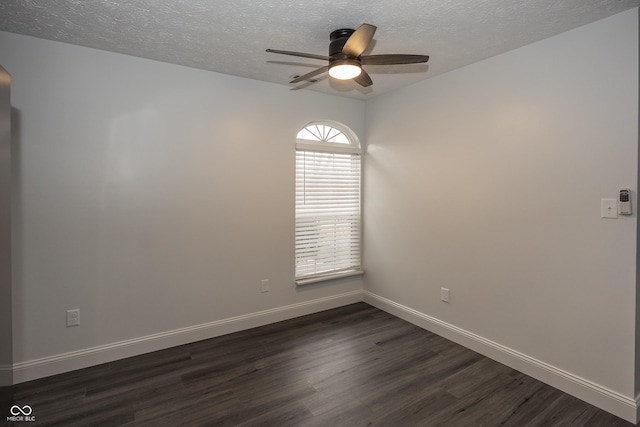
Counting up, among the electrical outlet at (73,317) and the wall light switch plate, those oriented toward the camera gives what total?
2

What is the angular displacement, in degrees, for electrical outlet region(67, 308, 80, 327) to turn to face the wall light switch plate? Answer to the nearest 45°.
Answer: approximately 45° to its left

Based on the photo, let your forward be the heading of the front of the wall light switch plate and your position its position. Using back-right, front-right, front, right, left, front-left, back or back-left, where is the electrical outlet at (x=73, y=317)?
front-right

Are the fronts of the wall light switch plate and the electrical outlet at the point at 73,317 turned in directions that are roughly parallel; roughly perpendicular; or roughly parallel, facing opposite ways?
roughly perpendicular

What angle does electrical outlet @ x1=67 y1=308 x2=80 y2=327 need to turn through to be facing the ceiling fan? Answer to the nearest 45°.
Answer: approximately 45° to its left

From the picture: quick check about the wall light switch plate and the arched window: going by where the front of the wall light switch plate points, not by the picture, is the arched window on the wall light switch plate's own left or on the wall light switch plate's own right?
on the wall light switch plate's own right

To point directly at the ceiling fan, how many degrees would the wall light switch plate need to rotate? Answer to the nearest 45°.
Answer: approximately 45° to its right

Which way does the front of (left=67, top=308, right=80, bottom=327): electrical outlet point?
toward the camera

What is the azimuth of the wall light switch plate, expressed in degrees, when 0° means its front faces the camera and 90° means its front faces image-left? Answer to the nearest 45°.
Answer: approximately 0°

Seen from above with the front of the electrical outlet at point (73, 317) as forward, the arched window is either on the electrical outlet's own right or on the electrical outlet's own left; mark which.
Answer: on the electrical outlet's own left
